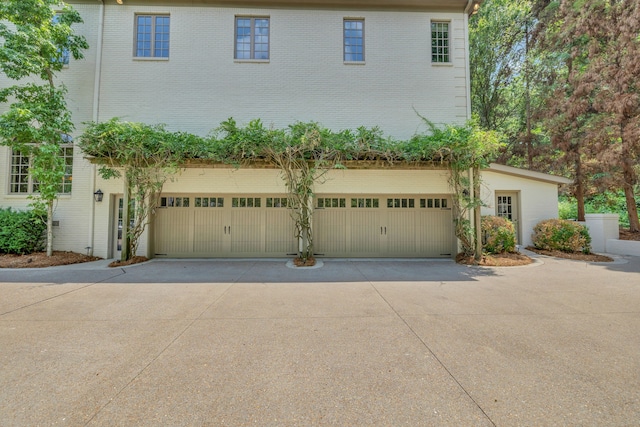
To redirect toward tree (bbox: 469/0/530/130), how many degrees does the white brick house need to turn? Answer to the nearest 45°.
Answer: approximately 90° to its left

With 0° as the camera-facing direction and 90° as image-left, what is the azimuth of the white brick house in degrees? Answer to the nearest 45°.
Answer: approximately 0°

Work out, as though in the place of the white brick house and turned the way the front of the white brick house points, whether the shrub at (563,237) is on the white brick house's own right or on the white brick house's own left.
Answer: on the white brick house's own left

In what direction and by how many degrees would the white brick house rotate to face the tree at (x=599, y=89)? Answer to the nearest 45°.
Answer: approximately 90° to its left

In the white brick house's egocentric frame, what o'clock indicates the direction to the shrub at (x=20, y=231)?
The shrub is roughly at 3 o'clock from the white brick house.
